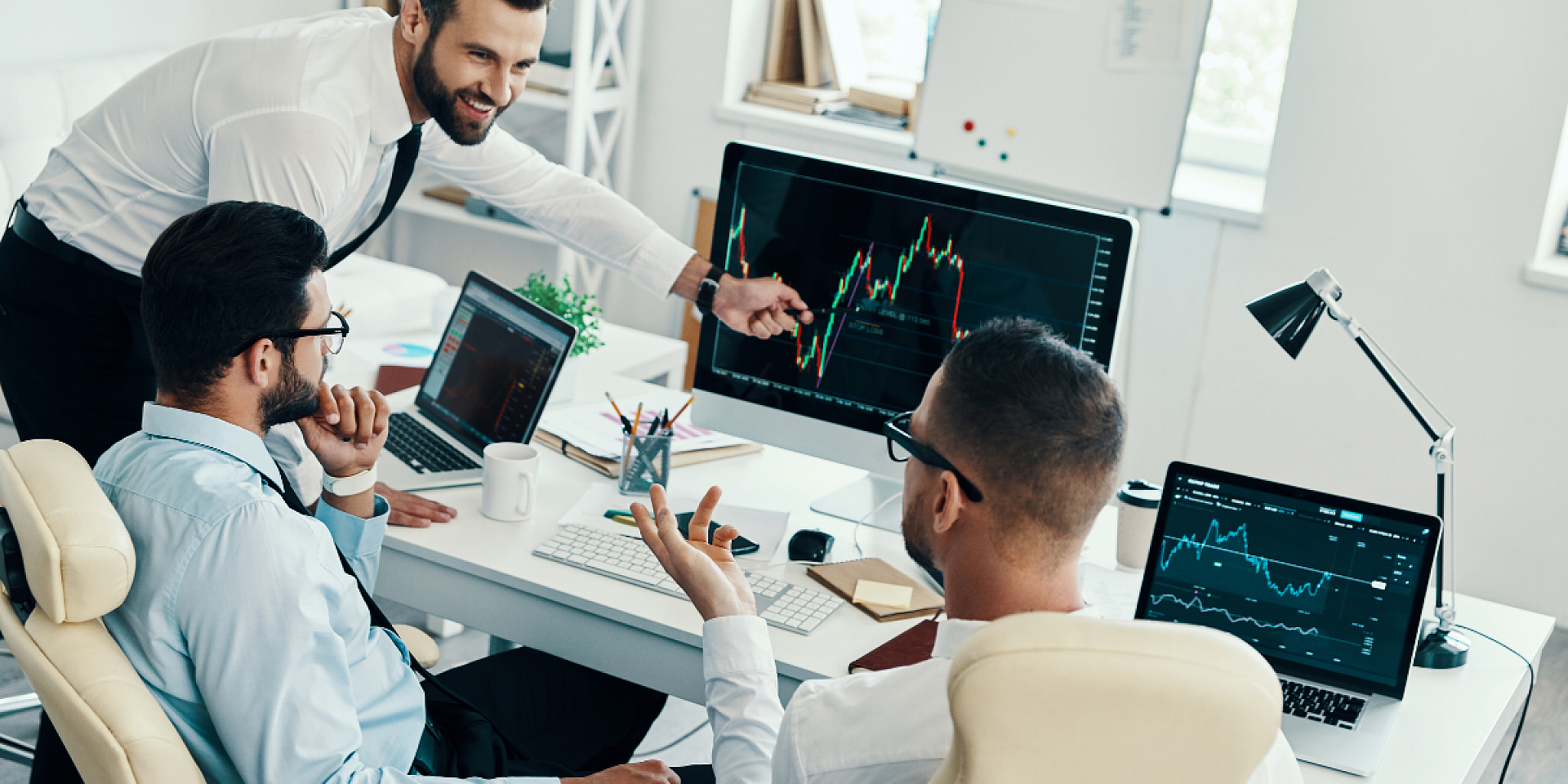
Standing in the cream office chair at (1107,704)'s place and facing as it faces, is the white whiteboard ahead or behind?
ahead

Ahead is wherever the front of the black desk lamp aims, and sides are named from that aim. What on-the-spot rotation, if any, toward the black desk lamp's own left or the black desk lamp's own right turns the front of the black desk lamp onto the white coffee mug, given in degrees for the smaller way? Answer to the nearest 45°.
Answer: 0° — it already faces it

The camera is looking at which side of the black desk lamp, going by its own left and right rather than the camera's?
left

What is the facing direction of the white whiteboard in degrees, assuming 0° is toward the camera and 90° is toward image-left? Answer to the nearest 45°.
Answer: approximately 0°

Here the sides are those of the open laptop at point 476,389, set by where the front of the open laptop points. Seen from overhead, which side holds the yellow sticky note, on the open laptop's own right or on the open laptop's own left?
on the open laptop's own left

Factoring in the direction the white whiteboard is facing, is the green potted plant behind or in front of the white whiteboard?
in front

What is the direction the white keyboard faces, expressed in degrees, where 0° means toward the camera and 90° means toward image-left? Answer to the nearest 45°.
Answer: approximately 45°

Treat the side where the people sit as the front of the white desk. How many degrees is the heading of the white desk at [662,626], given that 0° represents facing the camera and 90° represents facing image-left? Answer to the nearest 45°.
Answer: approximately 45°

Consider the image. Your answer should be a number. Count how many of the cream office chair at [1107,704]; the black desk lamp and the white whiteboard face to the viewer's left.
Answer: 1

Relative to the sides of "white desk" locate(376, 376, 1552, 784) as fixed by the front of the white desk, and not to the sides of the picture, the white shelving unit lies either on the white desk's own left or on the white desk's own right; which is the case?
on the white desk's own right

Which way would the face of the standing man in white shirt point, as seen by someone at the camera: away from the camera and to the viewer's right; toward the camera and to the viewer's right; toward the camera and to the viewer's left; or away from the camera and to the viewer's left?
toward the camera and to the viewer's right

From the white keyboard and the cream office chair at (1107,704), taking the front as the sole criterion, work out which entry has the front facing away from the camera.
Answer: the cream office chair

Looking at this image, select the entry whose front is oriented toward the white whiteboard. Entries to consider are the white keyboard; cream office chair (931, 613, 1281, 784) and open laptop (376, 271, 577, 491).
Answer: the cream office chair
